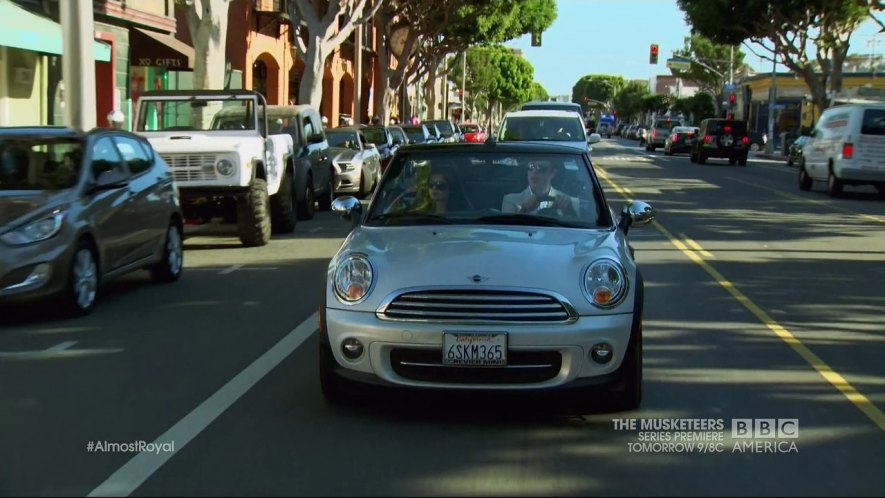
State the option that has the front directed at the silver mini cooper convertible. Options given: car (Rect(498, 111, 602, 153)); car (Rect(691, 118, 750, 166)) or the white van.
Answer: car (Rect(498, 111, 602, 153))

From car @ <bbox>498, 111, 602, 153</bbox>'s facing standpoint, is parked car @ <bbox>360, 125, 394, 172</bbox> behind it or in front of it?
behind

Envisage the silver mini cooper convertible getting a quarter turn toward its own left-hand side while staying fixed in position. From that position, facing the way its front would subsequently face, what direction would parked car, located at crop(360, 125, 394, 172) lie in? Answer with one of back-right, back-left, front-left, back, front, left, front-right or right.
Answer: left

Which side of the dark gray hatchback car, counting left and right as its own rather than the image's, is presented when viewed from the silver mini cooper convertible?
left

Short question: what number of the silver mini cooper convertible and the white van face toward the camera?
1

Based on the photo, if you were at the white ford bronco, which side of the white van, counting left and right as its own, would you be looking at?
left

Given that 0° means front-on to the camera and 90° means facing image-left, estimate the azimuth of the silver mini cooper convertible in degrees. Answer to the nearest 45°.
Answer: approximately 0°

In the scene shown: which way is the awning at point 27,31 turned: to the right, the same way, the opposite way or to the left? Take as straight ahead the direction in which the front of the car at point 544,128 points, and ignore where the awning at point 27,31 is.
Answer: to the left

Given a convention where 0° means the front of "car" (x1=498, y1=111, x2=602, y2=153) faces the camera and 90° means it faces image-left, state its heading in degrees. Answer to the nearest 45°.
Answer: approximately 0°

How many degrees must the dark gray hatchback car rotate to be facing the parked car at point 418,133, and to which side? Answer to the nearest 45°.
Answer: approximately 180°

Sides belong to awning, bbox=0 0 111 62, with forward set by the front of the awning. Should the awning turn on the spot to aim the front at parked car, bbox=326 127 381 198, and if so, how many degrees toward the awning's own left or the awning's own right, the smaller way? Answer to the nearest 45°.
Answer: approximately 45° to the awning's own left

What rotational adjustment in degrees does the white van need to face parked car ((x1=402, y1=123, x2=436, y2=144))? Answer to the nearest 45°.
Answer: approximately 45° to its left
